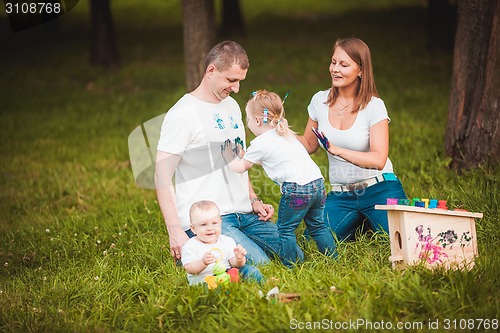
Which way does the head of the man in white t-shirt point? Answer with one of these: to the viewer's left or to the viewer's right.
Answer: to the viewer's right

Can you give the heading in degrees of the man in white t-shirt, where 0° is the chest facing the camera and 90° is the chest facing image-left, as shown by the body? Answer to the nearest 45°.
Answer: approximately 315°

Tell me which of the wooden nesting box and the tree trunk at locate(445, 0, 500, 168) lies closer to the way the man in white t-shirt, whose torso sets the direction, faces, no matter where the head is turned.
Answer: the wooden nesting box

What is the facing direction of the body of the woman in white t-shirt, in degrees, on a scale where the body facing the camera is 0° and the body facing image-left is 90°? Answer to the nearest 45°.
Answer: approximately 45°

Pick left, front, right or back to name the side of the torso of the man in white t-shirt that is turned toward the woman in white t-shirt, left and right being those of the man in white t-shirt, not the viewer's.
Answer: left

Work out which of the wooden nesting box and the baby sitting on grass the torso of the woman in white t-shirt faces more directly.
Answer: the baby sitting on grass

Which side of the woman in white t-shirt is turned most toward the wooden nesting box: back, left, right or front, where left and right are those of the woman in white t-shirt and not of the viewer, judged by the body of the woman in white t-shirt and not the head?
left

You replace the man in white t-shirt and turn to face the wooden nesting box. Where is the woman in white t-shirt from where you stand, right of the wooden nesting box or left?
left
